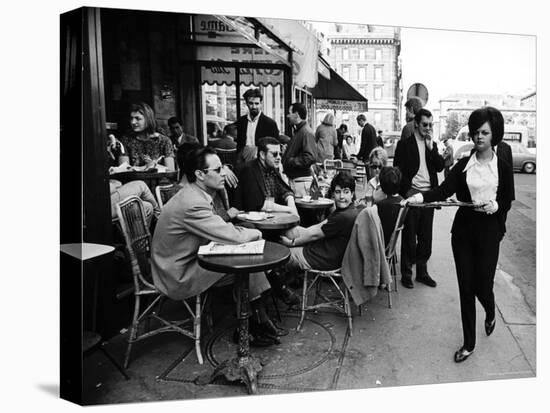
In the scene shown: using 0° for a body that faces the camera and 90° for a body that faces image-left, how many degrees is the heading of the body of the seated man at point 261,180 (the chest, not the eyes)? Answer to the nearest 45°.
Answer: approximately 315°

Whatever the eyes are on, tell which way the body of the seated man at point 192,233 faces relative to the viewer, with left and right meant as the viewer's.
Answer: facing to the right of the viewer

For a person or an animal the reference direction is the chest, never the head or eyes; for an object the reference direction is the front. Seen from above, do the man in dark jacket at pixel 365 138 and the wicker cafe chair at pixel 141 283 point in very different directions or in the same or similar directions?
very different directions

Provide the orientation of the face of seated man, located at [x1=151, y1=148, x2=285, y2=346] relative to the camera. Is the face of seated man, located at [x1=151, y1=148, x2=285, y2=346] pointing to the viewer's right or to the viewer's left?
to the viewer's right

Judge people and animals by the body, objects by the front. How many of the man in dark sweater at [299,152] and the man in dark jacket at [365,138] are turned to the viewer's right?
0

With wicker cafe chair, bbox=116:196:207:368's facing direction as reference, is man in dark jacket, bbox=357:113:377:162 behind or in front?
in front

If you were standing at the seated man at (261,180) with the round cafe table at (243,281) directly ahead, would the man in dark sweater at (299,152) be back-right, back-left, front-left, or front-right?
back-left

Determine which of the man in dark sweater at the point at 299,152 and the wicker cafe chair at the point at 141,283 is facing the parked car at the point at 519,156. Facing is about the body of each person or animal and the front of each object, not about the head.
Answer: the wicker cafe chair

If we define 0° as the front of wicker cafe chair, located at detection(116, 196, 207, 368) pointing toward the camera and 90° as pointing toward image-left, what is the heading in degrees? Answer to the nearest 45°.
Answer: approximately 270°
